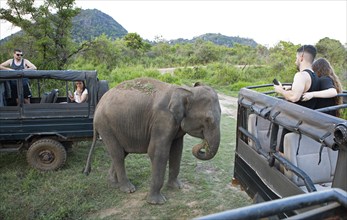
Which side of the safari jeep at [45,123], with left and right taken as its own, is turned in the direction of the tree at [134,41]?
right

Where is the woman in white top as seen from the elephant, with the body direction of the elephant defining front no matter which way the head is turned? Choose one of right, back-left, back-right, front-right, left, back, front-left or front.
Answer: back

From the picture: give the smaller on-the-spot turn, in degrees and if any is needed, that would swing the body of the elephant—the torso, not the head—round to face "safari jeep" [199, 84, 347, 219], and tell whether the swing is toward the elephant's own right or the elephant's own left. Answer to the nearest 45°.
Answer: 0° — it already faces it

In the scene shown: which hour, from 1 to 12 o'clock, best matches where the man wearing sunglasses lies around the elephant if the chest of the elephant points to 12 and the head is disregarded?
The man wearing sunglasses is roughly at 6 o'clock from the elephant.

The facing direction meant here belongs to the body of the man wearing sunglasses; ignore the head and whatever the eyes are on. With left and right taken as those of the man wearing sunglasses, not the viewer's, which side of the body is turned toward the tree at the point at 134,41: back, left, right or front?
back

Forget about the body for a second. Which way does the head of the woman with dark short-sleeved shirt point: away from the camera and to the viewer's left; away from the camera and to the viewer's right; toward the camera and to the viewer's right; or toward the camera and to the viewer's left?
away from the camera and to the viewer's left

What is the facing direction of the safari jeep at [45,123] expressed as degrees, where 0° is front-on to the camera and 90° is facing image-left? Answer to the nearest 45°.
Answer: approximately 90°

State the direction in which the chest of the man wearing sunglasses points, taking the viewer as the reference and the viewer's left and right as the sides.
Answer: facing the viewer

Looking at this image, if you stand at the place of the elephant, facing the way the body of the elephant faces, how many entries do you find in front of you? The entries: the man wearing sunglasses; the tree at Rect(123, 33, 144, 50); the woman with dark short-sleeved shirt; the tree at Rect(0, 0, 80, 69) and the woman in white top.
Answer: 1

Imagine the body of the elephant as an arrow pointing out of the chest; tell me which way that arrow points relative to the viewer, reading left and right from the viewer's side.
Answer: facing the viewer and to the right of the viewer
